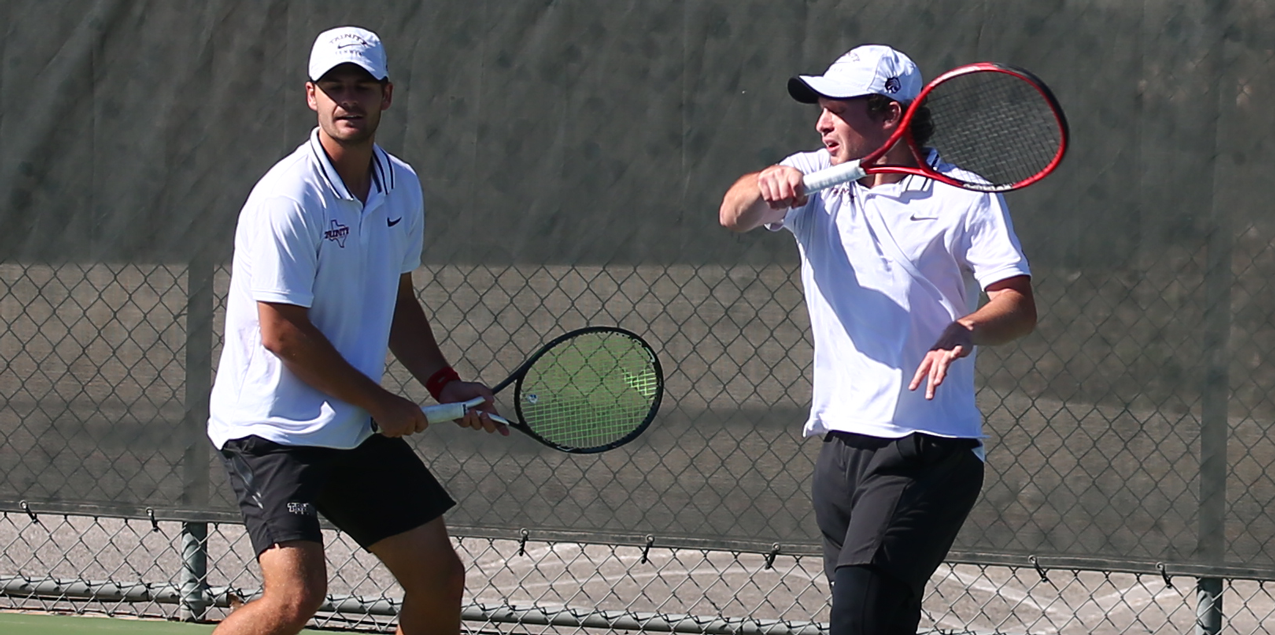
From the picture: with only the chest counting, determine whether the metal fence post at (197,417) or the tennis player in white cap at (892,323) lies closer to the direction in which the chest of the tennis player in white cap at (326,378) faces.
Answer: the tennis player in white cap

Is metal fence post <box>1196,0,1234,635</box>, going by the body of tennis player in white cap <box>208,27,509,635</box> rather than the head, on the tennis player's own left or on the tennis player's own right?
on the tennis player's own left

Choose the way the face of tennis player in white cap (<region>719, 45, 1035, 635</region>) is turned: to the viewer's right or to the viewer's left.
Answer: to the viewer's left

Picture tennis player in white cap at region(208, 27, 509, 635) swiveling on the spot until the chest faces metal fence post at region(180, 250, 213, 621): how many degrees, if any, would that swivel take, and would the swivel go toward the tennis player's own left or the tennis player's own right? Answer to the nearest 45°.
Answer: approximately 135° to the tennis player's own left

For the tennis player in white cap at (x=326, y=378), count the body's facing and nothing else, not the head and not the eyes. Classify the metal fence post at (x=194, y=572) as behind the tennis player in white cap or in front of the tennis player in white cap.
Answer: behind

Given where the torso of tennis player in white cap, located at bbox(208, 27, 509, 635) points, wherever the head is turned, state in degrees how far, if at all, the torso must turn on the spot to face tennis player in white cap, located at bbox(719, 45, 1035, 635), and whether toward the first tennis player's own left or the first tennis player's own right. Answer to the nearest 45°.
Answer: approximately 45° to the first tennis player's own left

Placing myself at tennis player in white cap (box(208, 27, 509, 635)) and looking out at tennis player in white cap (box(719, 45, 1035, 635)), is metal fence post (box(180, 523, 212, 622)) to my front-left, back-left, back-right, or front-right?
back-left

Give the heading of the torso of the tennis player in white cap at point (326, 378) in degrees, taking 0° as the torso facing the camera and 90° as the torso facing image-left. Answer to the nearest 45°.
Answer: approximately 315°
